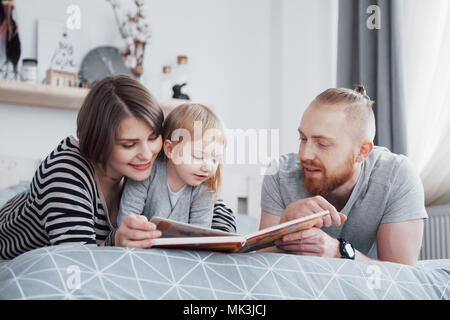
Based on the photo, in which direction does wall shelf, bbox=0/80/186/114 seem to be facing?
toward the camera

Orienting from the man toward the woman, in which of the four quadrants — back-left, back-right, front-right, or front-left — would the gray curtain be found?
back-right

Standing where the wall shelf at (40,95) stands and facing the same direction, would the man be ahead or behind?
ahead

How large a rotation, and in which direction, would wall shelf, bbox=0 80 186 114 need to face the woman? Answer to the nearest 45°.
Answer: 0° — it already faces them

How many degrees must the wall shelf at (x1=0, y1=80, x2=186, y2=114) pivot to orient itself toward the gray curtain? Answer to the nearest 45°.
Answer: approximately 90° to its left
